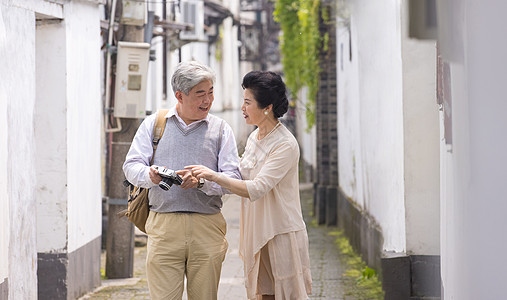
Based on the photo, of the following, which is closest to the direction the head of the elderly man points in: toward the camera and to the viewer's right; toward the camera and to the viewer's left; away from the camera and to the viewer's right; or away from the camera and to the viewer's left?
toward the camera and to the viewer's right

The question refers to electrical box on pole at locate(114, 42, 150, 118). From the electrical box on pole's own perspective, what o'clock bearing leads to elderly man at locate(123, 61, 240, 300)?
The elderly man is roughly at 12 o'clock from the electrical box on pole.

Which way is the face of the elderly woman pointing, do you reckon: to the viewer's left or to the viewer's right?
to the viewer's left

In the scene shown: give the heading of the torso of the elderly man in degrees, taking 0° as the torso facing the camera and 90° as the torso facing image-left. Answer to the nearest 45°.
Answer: approximately 0°

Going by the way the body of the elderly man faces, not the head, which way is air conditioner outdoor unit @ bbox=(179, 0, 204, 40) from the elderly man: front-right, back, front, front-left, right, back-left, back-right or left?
back

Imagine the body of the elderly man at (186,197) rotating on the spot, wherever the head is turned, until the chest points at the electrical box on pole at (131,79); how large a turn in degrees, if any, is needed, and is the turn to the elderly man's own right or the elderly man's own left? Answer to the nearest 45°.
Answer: approximately 180°

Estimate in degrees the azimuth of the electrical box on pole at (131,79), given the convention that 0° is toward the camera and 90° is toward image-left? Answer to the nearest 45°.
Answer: approximately 0°

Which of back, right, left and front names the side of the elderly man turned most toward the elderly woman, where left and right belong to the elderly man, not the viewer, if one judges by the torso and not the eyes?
left

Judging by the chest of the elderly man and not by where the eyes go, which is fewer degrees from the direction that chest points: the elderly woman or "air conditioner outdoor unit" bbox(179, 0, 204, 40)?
the elderly woman
